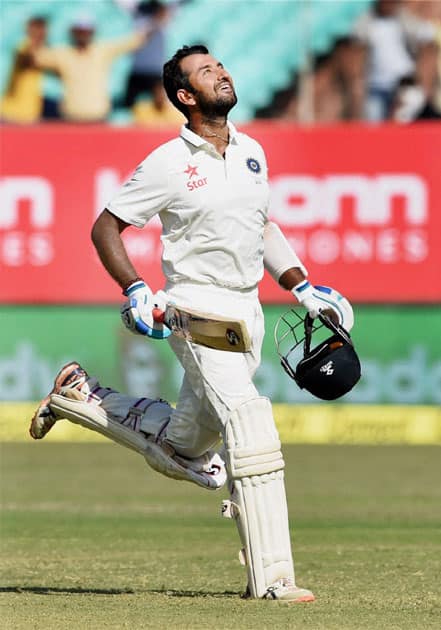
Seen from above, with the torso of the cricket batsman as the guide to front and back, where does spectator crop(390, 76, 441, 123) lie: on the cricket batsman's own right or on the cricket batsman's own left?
on the cricket batsman's own left

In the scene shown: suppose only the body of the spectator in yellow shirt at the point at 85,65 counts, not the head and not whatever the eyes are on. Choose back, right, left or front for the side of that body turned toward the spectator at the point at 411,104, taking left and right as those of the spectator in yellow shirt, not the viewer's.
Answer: left

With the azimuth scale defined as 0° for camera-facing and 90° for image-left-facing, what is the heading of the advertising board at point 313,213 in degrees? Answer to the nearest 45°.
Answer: approximately 0°

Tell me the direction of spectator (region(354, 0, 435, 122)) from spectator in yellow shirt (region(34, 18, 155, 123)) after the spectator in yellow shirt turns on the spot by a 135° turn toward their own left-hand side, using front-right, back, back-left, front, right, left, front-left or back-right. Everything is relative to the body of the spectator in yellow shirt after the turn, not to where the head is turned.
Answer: front-right

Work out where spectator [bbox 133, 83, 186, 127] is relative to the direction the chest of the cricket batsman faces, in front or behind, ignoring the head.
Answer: behind

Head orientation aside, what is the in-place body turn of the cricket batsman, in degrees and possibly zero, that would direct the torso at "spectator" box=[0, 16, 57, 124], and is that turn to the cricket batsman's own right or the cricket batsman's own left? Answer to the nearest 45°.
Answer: approximately 135° to the cricket batsman's own left

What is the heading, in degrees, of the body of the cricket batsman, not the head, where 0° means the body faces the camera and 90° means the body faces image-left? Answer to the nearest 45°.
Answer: approximately 315°

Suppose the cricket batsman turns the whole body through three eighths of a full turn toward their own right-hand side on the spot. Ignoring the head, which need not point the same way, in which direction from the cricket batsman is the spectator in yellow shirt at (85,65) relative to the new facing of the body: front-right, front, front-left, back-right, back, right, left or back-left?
right

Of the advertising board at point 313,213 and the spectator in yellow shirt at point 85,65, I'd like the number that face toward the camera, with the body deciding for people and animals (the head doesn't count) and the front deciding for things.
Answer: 2

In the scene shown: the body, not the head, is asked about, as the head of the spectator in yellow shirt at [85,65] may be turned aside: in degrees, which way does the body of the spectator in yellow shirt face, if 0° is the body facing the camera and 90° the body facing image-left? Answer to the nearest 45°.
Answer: approximately 0°
